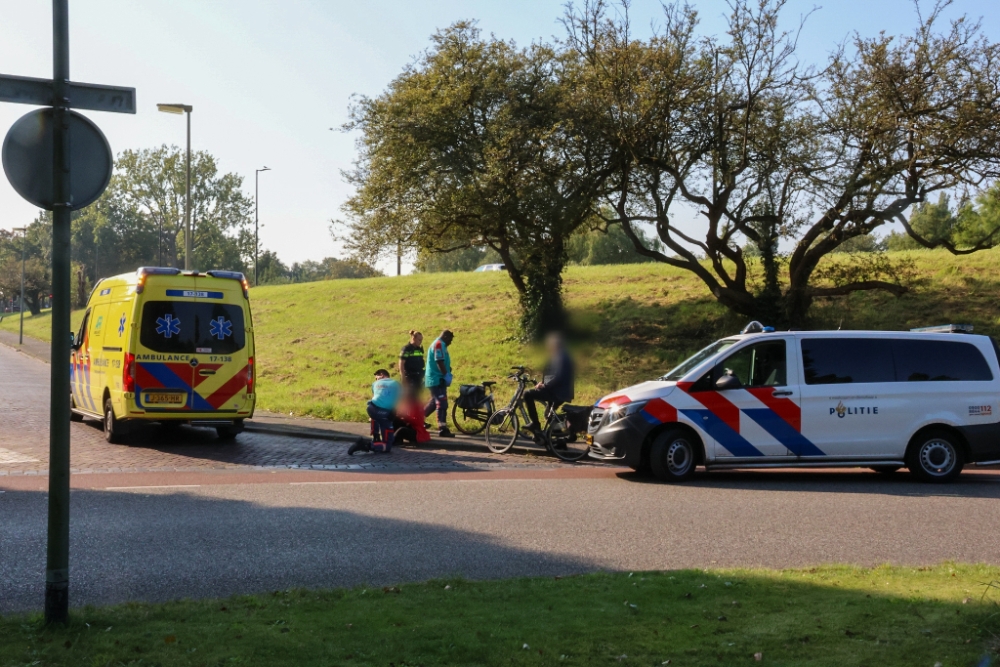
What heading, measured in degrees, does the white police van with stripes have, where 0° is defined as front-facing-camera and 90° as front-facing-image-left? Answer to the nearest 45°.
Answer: approximately 90°

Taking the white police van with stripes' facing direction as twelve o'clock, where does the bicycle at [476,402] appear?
The bicycle is roughly at 1 o'clock from the white police van with stripes.

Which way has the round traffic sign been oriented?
away from the camera

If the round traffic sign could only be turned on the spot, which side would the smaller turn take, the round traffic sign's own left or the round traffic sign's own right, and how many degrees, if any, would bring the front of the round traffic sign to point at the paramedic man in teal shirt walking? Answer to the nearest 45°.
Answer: approximately 45° to the round traffic sign's own right

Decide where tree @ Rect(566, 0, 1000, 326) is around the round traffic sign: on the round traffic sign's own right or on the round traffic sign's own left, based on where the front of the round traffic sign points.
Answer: on the round traffic sign's own right

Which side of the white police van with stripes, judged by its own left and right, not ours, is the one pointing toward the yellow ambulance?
front

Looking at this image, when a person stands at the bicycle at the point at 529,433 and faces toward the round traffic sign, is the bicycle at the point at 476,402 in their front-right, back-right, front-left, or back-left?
back-right

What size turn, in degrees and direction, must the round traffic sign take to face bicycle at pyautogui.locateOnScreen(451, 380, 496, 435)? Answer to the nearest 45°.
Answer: approximately 45° to its right

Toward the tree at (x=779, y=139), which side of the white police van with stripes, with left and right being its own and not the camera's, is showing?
right

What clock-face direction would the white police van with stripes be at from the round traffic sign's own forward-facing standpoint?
The white police van with stripes is roughly at 2 o'clock from the round traffic sign.

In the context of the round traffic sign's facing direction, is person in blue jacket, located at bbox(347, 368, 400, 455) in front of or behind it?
in front

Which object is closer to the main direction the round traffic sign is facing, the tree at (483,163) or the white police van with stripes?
the tree

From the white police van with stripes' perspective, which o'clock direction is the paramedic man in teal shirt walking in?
The paramedic man in teal shirt walking is roughly at 1 o'clock from the white police van with stripes.

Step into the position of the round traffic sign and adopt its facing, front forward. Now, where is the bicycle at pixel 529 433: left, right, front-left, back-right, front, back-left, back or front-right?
front-right

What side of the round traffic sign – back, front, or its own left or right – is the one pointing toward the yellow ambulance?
front

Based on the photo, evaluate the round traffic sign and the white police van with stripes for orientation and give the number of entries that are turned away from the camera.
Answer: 1
